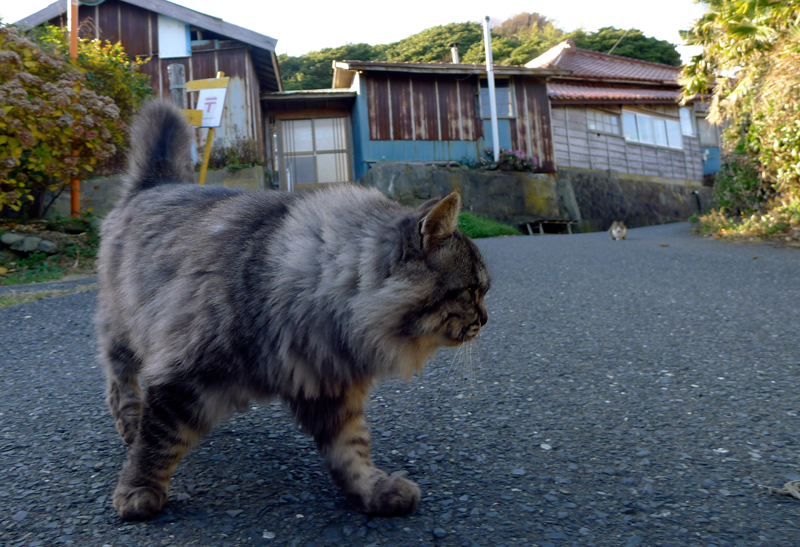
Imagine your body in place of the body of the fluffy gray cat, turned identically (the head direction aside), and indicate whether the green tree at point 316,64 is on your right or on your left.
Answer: on your left

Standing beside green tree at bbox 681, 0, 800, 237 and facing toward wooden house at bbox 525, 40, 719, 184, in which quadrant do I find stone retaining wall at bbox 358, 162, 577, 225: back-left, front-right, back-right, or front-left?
front-left

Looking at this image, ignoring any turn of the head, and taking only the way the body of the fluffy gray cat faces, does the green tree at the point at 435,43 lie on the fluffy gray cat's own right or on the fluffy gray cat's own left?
on the fluffy gray cat's own left

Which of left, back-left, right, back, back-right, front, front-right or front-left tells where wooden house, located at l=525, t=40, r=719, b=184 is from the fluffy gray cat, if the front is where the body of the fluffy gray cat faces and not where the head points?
front-left

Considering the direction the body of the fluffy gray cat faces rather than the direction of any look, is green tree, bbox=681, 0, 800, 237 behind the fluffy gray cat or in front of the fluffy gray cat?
in front

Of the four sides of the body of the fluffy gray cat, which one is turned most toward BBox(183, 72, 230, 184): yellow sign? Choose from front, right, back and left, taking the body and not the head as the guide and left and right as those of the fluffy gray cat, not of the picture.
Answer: left

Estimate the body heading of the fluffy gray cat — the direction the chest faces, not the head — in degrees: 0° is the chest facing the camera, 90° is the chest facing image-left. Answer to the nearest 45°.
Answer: approximately 270°

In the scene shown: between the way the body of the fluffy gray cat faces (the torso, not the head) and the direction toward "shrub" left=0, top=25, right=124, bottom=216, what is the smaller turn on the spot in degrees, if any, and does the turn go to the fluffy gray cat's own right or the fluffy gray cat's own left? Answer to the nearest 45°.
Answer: approximately 135° to the fluffy gray cat's own left

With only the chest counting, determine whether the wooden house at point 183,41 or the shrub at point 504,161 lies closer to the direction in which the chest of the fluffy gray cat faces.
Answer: the shrub

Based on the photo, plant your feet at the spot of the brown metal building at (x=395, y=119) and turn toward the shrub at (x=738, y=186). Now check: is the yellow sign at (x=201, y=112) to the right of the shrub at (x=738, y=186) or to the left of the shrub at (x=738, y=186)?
right

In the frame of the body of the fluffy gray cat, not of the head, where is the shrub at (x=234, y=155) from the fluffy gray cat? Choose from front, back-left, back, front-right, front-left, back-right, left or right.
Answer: left

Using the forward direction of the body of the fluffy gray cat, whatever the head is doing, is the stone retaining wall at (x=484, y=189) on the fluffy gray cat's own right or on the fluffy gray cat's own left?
on the fluffy gray cat's own left

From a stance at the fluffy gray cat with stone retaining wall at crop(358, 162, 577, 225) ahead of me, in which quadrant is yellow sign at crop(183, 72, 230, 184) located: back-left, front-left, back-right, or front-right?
front-left
